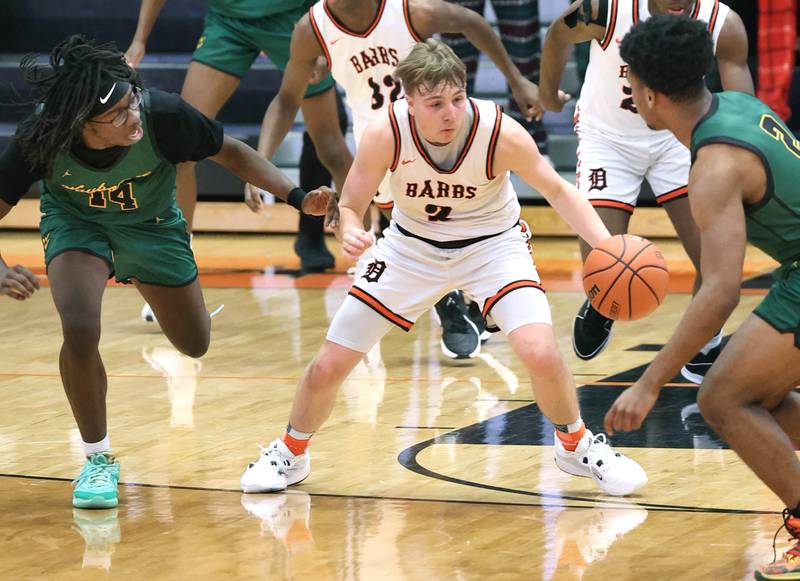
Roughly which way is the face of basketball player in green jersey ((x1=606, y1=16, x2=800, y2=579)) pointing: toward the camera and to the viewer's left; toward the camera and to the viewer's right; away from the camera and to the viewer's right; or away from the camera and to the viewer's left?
away from the camera and to the viewer's left

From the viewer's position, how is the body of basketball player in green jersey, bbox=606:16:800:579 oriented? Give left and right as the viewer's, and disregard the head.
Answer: facing away from the viewer and to the left of the viewer

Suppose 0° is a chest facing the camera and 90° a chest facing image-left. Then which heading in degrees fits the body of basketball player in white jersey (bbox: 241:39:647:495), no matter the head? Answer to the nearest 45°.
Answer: approximately 0°

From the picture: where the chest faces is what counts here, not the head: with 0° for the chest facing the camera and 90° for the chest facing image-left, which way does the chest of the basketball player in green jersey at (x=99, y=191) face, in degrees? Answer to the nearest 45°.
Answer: approximately 0°

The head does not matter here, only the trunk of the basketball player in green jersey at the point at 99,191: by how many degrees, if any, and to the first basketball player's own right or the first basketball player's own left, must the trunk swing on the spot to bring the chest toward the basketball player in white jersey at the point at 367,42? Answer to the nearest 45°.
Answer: approximately 135° to the first basketball player's own left
